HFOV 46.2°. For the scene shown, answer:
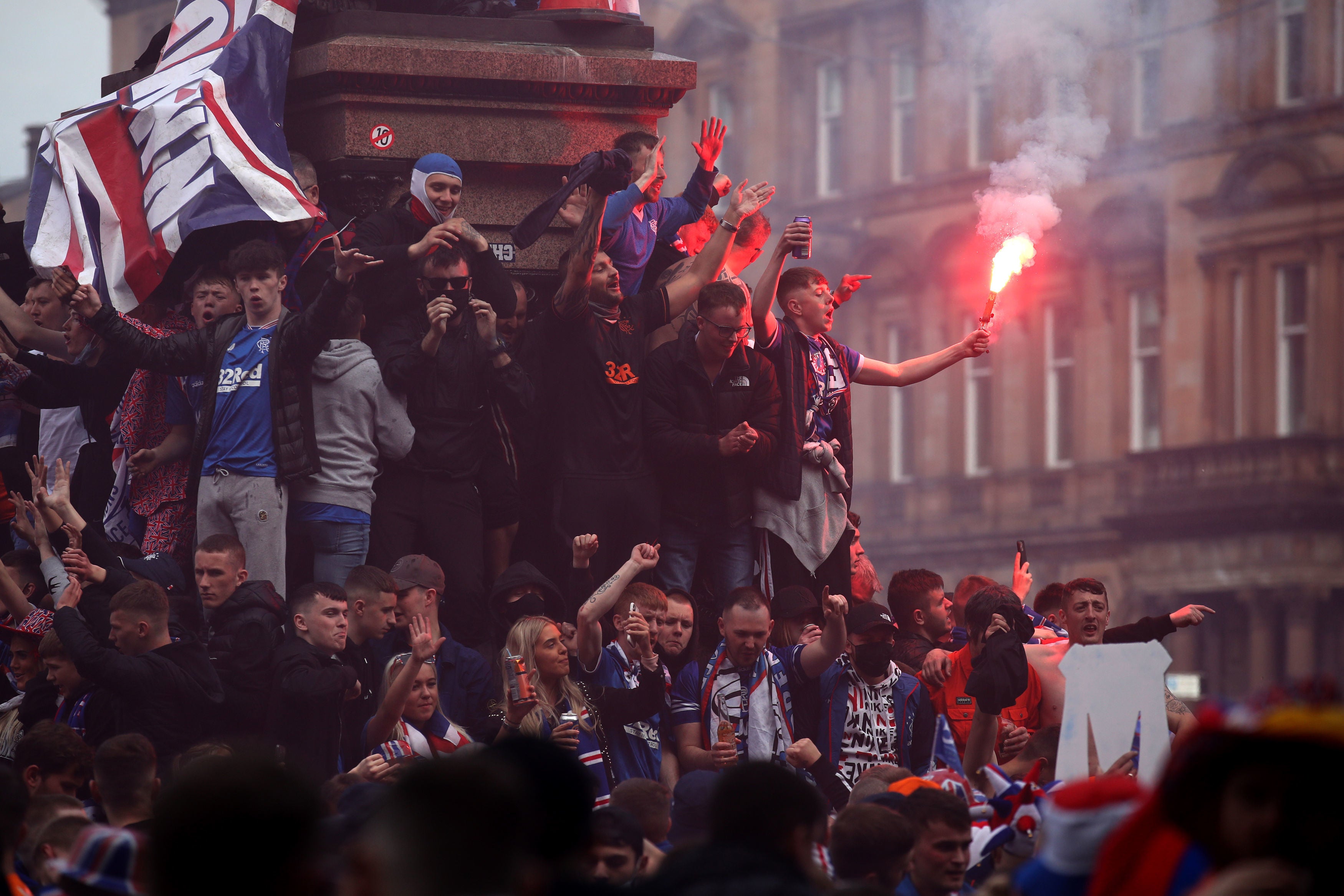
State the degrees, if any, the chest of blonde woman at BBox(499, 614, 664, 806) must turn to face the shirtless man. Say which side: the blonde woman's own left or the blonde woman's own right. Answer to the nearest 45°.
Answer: approximately 45° to the blonde woman's own left

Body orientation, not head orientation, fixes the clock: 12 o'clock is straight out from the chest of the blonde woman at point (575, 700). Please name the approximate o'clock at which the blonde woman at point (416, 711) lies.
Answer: the blonde woman at point (416, 711) is roughly at 4 o'clock from the blonde woman at point (575, 700).

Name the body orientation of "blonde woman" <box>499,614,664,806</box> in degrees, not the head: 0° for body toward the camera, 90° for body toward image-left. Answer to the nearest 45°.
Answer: approximately 315°

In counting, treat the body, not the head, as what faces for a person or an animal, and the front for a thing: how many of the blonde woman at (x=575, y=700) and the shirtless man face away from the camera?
0

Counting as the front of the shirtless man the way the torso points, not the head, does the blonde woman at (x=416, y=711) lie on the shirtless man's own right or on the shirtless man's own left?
on the shirtless man's own right
